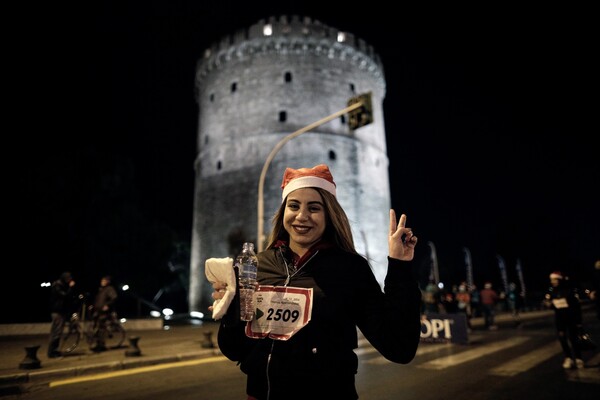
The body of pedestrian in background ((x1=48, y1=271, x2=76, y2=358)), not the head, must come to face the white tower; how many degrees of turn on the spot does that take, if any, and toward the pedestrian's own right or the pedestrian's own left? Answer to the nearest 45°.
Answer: approximately 45° to the pedestrian's own left

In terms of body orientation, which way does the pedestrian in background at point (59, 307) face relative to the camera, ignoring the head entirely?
to the viewer's right

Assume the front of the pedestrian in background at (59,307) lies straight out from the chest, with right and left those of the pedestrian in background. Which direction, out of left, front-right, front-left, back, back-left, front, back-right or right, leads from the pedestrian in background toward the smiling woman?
right

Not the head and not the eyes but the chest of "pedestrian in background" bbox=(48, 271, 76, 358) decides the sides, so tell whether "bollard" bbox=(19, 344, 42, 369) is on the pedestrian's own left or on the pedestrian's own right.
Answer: on the pedestrian's own right

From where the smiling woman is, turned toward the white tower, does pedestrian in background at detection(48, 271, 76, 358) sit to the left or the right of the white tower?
left

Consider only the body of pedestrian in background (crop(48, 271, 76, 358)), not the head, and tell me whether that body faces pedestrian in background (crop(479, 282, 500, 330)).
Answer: yes

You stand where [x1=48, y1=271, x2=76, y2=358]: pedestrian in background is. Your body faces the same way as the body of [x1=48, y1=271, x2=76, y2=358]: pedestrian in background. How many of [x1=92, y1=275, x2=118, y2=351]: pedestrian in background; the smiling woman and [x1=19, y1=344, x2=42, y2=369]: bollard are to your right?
2

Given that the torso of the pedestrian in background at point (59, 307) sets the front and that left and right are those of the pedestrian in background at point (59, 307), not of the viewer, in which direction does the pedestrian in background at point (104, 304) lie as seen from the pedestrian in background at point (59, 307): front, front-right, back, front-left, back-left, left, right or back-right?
front-left

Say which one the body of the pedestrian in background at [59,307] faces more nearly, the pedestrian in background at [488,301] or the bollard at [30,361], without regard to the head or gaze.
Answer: the pedestrian in background
